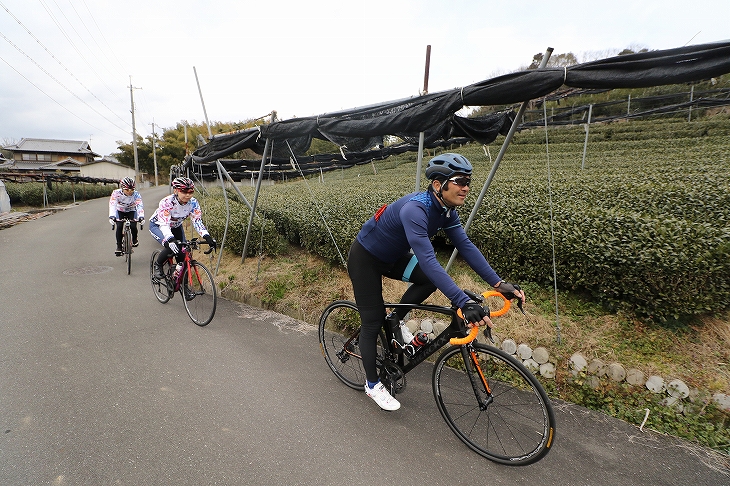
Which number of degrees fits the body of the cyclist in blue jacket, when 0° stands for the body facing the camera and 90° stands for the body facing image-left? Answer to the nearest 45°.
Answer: approximately 315°

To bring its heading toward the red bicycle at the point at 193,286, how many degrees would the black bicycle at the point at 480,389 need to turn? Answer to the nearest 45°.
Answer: approximately 180°

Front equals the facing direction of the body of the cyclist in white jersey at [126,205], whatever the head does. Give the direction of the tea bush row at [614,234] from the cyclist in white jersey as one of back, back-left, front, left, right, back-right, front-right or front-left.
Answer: front-left

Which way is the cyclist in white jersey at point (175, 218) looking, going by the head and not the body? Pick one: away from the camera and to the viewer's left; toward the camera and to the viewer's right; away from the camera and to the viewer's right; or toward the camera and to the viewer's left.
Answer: toward the camera and to the viewer's right

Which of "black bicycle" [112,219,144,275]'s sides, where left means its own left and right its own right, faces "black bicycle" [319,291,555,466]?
front

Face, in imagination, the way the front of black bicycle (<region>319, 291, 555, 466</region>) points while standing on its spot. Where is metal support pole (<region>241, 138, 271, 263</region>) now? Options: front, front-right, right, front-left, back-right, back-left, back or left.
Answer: back

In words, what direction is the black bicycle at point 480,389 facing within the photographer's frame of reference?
facing the viewer and to the right of the viewer

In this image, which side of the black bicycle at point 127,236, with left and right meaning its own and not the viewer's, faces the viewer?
front

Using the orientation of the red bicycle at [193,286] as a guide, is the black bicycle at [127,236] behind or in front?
behind

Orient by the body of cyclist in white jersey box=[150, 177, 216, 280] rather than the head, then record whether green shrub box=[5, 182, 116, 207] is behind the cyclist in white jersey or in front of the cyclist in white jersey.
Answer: behind

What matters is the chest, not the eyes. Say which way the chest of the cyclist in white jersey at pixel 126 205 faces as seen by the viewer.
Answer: toward the camera

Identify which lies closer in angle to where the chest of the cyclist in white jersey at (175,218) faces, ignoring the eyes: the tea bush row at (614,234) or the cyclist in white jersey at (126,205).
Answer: the tea bush row
